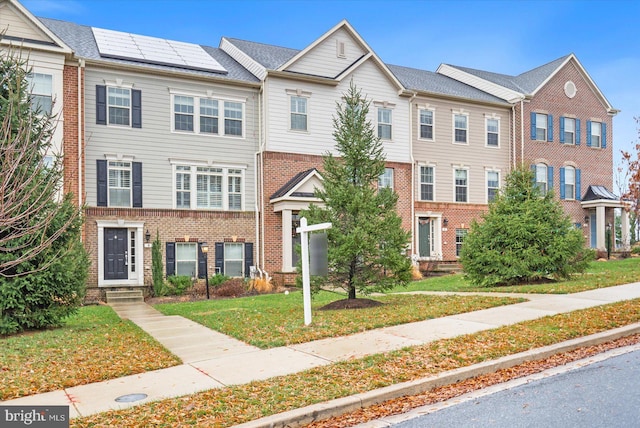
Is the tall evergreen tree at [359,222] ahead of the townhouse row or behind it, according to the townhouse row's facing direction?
ahead

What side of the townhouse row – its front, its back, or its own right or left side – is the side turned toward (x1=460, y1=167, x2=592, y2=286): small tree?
front

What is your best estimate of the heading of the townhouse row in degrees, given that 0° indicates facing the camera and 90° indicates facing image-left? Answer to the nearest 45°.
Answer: approximately 315°
